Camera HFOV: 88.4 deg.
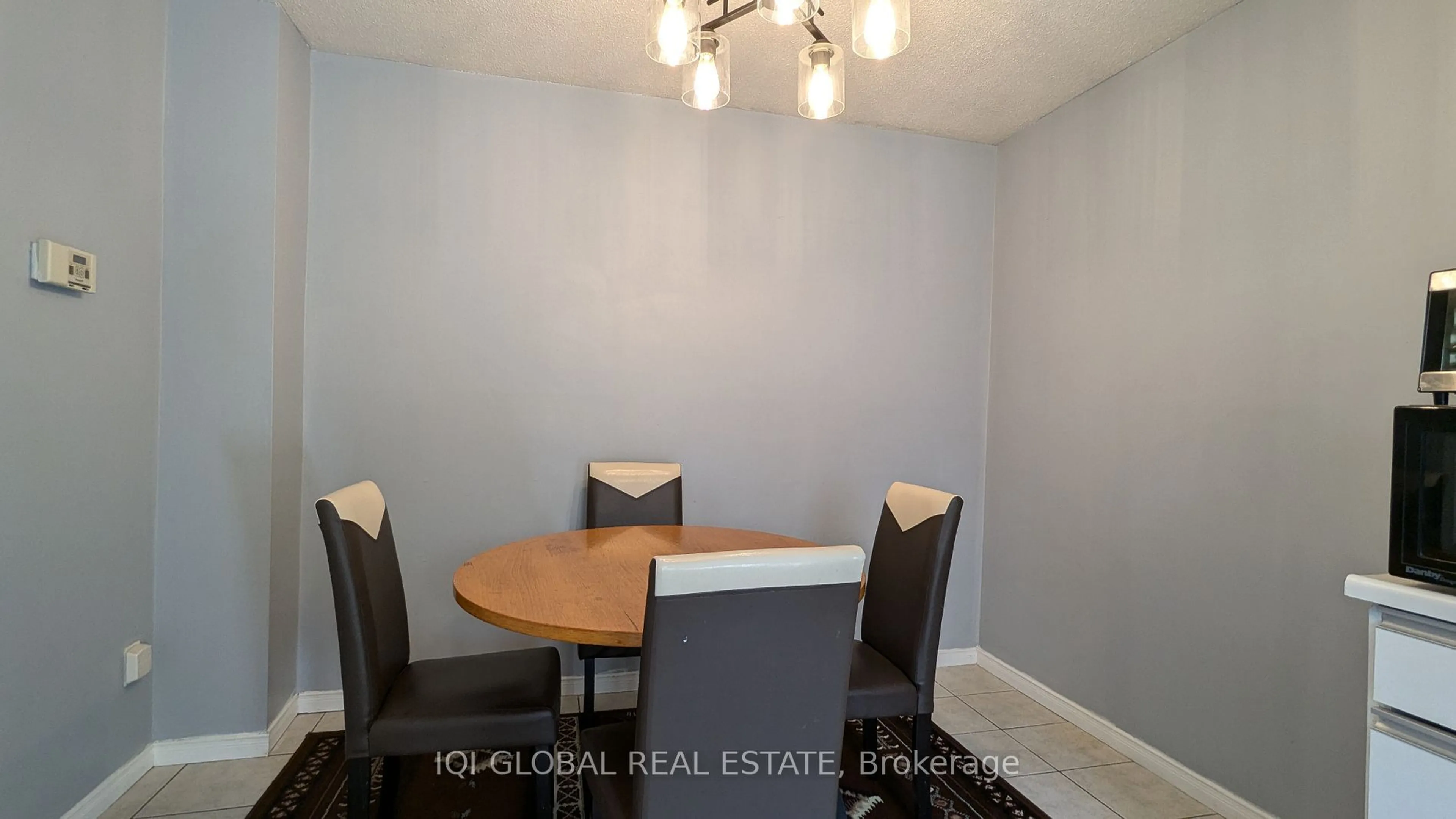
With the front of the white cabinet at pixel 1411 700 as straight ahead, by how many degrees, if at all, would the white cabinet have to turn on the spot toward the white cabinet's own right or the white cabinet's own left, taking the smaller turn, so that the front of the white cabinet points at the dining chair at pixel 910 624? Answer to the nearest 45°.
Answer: approximately 45° to the white cabinet's own right

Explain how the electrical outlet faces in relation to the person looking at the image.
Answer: facing the viewer and to the right of the viewer

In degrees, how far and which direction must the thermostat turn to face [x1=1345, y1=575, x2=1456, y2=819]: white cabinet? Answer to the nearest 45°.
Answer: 0° — it already faces it

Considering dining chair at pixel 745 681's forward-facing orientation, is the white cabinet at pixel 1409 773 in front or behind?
behind

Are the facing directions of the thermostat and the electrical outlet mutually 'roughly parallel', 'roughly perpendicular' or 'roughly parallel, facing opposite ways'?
roughly parallel

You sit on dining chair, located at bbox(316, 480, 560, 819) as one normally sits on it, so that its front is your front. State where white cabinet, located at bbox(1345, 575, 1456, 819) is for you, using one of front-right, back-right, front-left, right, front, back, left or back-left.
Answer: front-right

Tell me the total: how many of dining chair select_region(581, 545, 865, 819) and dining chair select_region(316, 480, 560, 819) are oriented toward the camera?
0

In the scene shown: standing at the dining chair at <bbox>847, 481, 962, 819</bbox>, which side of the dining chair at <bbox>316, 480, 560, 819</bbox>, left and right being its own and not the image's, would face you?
front

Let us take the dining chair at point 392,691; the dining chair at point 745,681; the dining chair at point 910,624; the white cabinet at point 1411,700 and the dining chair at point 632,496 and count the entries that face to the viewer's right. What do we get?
1

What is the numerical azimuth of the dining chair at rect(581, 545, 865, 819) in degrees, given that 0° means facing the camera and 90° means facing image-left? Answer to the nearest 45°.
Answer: approximately 135°

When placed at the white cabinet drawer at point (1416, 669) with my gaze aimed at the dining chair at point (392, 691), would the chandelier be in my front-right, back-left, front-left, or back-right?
front-right

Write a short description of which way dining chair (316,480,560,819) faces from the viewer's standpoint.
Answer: facing to the right of the viewer

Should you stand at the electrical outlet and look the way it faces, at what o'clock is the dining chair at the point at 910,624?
The dining chair is roughly at 12 o'clock from the electrical outlet.

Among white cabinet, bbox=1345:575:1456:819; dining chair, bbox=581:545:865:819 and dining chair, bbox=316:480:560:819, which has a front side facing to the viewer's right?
dining chair, bbox=316:480:560:819

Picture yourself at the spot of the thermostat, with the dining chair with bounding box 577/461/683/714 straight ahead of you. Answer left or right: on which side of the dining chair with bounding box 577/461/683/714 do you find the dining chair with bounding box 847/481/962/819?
right

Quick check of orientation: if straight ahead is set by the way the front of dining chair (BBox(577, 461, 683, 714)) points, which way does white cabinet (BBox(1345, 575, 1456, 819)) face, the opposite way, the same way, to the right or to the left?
to the right

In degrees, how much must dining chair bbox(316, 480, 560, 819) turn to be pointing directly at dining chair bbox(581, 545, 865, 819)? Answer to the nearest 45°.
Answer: approximately 45° to its right

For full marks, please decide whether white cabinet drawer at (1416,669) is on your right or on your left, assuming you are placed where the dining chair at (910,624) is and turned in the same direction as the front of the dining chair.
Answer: on your left

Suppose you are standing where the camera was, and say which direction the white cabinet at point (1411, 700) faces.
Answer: facing the viewer and to the left of the viewer
